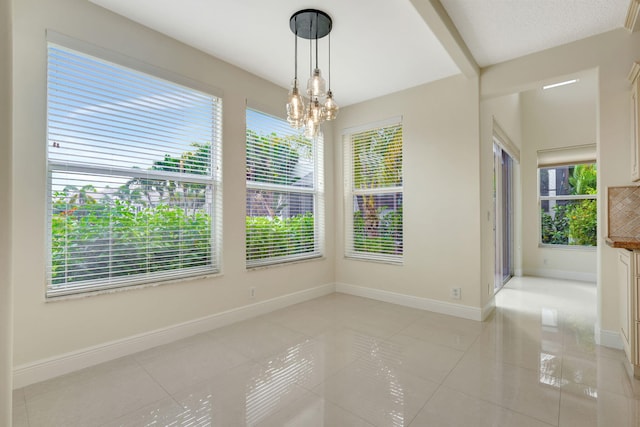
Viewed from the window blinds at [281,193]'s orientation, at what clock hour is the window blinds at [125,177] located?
the window blinds at [125,177] is roughly at 3 o'clock from the window blinds at [281,193].

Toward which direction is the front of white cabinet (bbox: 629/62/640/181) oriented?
to the viewer's left

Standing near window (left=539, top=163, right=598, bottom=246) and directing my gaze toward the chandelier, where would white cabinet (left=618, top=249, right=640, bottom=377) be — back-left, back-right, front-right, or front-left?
front-left

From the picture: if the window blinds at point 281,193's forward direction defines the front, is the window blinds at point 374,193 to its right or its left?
on its left

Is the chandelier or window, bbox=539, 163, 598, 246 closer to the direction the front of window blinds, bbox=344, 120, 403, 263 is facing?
the chandelier

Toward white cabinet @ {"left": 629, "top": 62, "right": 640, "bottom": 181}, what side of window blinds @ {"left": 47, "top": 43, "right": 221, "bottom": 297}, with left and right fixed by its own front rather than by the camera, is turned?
front

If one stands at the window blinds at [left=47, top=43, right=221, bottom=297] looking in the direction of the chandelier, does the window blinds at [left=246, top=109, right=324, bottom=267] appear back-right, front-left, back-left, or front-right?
front-left

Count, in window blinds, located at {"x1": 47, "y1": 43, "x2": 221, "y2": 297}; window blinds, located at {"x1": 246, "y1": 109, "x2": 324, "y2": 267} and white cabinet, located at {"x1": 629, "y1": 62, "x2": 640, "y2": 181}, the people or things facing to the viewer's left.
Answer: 1

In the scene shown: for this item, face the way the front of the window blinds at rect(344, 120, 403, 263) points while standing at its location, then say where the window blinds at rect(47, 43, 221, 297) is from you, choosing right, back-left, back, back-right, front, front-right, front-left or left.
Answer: front

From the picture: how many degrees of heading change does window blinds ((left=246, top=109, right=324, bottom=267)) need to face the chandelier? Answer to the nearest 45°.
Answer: approximately 45° to its right

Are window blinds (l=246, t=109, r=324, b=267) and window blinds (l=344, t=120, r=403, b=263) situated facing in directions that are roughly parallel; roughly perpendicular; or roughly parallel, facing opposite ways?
roughly perpendicular

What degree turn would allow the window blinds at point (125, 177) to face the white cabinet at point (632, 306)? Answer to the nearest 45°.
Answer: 0° — it already faces it

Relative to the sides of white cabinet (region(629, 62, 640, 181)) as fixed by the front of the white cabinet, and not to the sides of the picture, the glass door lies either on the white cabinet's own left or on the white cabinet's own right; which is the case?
on the white cabinet's own right

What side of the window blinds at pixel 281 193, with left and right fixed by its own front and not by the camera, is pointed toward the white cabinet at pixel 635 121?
front

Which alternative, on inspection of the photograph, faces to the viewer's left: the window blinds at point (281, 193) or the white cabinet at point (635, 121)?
the white cabinet

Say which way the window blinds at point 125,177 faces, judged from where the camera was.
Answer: facing the viewer and to the right of the viewer
